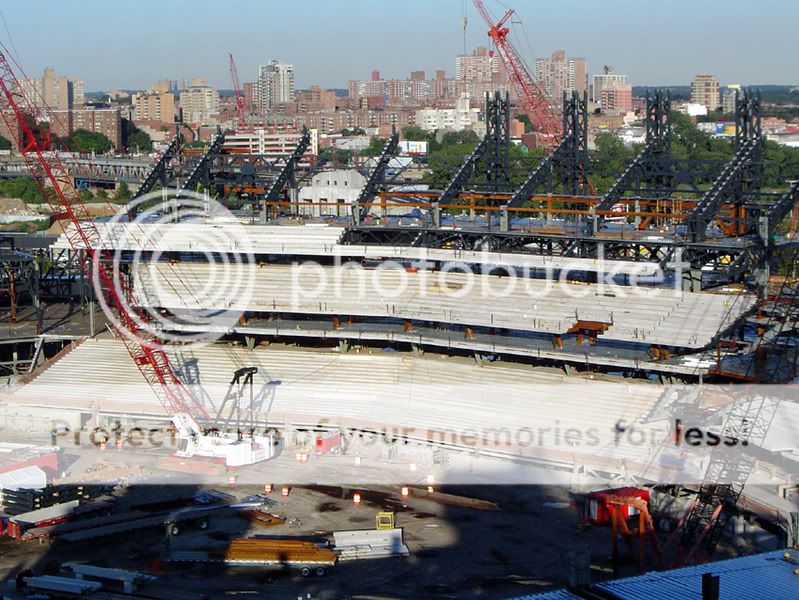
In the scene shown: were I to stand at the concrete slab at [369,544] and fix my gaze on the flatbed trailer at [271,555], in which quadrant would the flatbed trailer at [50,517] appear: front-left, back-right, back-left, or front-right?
front-right

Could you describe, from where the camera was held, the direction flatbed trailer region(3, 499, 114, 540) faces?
facing away from the viewer and to the right of the viewer

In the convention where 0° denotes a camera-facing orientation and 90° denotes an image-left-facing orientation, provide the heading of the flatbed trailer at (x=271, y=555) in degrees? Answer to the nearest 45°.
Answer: approximately 90°

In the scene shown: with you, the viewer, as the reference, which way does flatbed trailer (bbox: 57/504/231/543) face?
facing the viewer and to the left of the viewer
